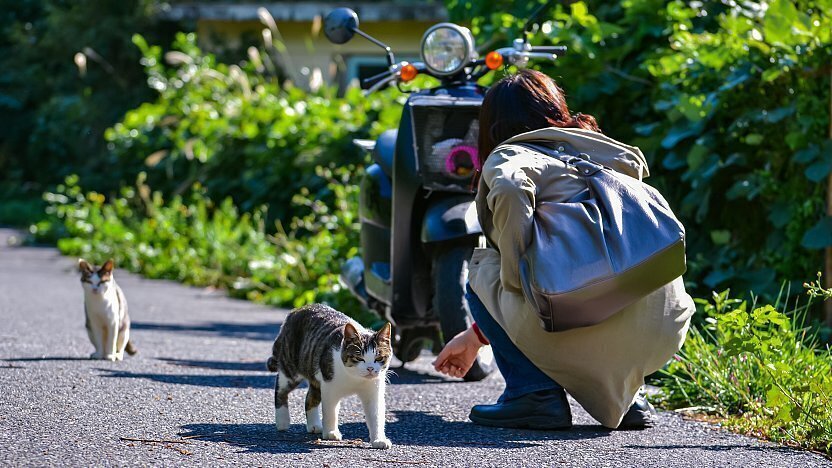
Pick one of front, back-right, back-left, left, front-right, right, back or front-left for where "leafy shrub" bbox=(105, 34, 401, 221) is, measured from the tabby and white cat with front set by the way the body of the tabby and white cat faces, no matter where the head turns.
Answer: back-left

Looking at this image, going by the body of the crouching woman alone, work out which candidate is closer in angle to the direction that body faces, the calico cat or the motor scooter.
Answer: the calico cat

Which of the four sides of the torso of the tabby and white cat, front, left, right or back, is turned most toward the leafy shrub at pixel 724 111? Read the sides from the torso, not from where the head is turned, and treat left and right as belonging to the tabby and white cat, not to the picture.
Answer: left

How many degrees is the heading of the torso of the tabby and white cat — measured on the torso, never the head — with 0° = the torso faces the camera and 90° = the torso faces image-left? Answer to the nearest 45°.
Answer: approximately 315°

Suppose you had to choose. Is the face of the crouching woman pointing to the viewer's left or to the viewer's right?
to the viewer's left

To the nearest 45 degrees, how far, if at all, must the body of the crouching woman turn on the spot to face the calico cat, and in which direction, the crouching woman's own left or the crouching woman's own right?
approximately 45° to the crouching woman's own right

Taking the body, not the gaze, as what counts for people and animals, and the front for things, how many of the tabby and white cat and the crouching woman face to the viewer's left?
1

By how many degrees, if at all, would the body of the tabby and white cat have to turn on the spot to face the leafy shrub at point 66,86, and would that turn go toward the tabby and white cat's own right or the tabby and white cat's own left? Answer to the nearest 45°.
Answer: approximately 135° to the tabby and white cat's own left

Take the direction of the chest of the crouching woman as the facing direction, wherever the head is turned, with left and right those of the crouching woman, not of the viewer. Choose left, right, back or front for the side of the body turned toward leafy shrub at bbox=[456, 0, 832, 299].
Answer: right

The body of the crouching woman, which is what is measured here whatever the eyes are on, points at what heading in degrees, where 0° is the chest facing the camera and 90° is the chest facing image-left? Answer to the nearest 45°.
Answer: approximately 90°

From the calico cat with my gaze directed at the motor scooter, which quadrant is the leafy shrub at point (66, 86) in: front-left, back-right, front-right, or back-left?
back-left

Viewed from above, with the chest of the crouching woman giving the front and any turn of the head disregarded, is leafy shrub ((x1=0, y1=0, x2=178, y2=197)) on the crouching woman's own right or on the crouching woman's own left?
on the crouching woman's own right
